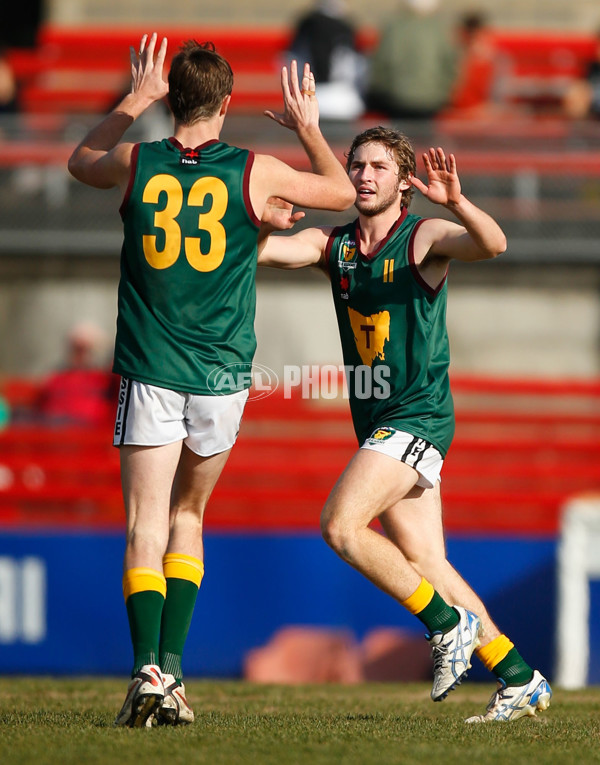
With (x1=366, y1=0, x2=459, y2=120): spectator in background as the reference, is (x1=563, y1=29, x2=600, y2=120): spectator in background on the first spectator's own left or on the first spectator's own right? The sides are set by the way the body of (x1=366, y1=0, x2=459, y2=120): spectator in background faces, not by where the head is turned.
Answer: on the first spectator's own left

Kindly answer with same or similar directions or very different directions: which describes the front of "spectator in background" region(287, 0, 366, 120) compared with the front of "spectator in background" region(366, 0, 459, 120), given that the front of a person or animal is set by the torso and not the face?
same or similar directions

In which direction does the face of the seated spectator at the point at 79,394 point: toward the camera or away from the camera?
toward the camera

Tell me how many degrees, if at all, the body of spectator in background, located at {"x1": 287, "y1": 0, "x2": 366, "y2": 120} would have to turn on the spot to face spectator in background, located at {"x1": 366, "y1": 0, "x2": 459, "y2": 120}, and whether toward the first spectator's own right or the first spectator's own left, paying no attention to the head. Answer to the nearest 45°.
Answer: approximately 90° to the first spectator's own left

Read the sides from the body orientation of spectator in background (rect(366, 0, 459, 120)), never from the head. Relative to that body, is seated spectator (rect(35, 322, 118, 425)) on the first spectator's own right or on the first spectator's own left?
on the first spectator's own right

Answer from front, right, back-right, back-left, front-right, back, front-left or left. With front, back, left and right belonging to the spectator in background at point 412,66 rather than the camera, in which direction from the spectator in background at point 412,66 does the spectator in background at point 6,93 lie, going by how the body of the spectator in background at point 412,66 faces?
right

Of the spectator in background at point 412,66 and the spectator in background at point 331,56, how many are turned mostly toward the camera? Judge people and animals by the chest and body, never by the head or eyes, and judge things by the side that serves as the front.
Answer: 2

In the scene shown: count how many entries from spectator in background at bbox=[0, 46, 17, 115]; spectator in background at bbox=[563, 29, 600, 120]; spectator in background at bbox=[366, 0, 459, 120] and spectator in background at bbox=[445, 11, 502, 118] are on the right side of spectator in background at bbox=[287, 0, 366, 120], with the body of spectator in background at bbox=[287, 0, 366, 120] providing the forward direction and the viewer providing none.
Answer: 1

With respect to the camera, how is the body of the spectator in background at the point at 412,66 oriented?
toward the camera

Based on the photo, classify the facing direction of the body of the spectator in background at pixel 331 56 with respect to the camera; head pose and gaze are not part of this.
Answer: toward the camera

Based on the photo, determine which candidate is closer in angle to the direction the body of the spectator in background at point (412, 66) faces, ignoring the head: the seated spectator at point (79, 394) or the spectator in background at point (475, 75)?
the seated spectator

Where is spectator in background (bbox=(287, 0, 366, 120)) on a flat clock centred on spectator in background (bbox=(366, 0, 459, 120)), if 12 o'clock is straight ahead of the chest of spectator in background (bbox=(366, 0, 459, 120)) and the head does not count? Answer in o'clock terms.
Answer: spectator in background (bbox=(287, 0, 366, 120)) is roughly at 3 o'clock from spectator in background (bbox=(366, 0, 459, 120)).
